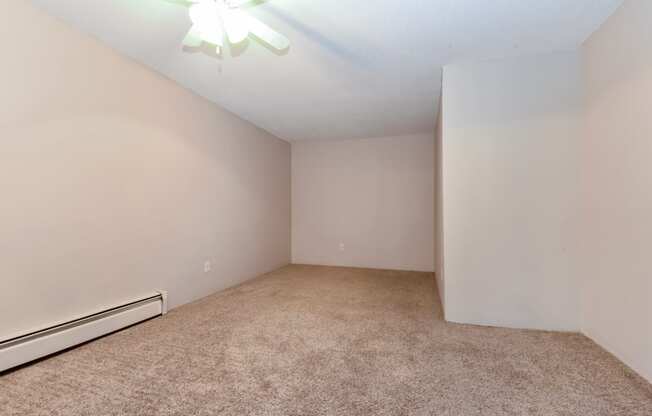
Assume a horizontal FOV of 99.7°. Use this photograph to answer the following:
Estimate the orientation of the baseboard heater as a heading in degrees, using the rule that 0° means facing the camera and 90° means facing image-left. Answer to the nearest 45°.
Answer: approximately 315°
